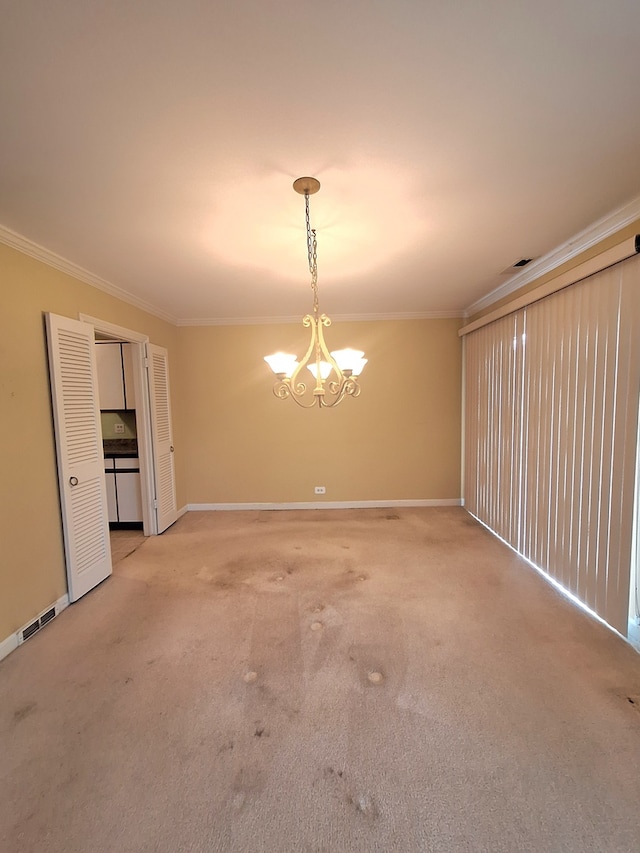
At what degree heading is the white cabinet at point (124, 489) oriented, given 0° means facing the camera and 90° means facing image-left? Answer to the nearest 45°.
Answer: approximately 0°

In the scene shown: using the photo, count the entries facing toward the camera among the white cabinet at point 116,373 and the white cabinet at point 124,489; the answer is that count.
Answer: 2

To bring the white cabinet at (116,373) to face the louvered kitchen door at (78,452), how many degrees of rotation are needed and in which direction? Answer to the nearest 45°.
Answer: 0° — it already faces it

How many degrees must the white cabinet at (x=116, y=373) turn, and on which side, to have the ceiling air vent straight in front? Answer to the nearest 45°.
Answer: approximately 45° to its left

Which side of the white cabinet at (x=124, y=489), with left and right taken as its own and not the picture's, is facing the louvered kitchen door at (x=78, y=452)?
front

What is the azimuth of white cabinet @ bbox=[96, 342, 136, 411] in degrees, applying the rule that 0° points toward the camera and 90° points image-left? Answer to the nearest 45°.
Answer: approximately 0°
